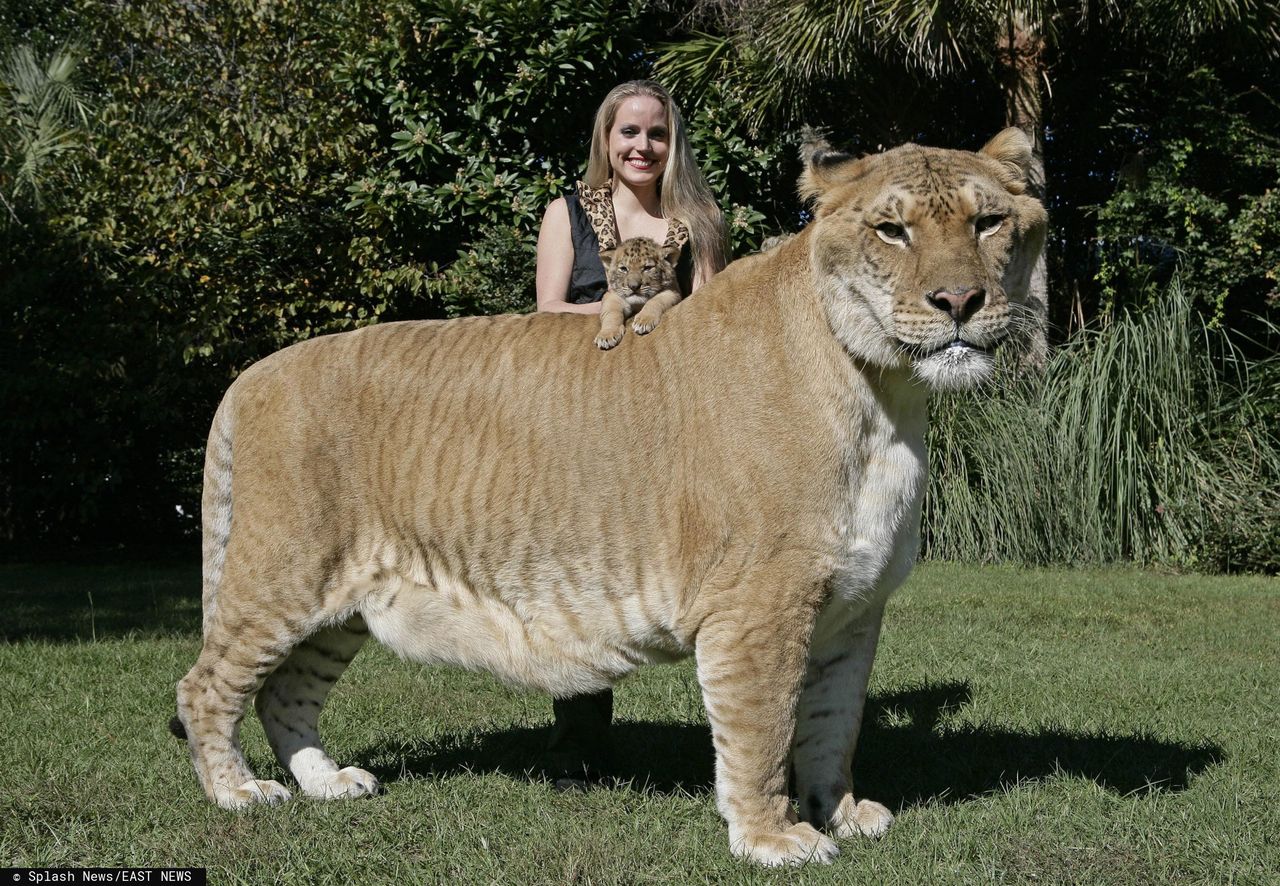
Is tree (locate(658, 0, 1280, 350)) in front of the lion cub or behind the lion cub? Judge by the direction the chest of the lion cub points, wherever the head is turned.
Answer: behind

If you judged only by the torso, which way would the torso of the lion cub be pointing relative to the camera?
toward the camera

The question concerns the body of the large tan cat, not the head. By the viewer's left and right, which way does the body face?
facing the viewer and to the right of the viewer

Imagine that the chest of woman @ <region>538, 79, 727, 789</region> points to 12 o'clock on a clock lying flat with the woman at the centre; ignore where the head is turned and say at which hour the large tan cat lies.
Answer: The large tan cat is roughly at 12 o'clock from the woman.

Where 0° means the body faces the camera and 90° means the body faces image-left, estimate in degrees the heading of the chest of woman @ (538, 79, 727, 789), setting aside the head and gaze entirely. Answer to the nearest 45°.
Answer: approximately 0°

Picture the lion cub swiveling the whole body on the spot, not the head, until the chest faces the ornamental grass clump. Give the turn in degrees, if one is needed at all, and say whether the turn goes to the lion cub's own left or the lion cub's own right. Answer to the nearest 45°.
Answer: approximately 135° to the lion cub's own left

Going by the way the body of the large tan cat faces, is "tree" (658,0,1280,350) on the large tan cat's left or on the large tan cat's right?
on the large tan cat's left
